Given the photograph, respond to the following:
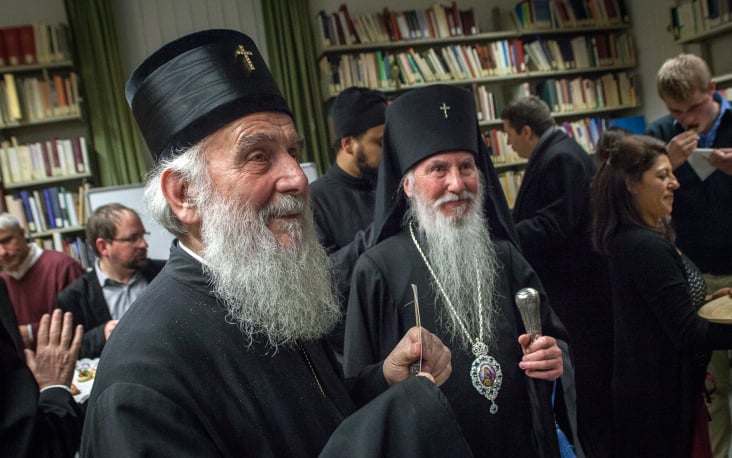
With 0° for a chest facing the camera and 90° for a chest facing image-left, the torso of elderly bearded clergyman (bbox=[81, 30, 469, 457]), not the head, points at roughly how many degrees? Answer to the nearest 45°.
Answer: approximately 315°

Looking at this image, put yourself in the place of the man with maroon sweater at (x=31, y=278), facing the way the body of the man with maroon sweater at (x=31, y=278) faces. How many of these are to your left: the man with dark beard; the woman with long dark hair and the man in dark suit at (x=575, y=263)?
3

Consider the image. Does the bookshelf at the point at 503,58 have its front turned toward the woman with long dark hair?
yes

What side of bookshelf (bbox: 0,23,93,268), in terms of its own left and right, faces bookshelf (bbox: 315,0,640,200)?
left

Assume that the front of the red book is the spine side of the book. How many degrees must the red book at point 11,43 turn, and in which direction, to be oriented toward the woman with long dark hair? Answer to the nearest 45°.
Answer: approximately 45° to its left

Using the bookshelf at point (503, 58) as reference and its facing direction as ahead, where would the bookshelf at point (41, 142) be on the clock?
the bookshelf at point (41, 142) is roughly at 2 o'clock from the bookshelf at point (503, 58).

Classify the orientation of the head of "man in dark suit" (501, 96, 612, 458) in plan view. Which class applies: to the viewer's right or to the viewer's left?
to the viewer's left
